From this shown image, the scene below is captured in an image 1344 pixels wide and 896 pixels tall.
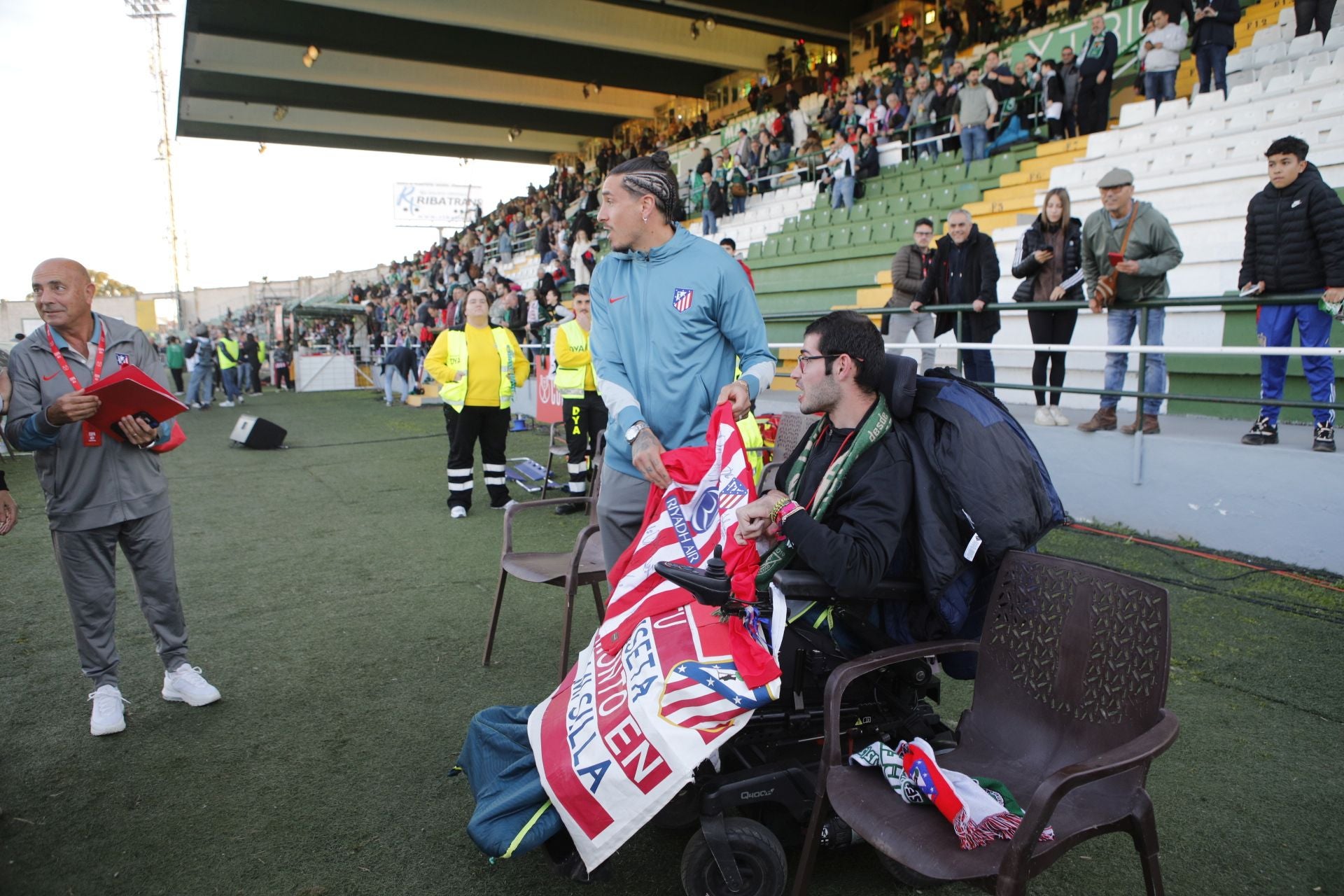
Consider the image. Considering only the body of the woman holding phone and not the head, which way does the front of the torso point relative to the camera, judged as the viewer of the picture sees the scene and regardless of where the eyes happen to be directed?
toward the camera

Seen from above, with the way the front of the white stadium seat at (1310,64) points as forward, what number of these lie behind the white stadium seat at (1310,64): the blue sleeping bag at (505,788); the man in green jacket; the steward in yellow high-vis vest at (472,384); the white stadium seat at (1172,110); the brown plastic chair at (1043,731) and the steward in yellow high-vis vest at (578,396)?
0

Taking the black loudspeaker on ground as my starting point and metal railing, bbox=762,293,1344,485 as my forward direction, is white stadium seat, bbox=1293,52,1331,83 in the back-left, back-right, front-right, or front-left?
front-left

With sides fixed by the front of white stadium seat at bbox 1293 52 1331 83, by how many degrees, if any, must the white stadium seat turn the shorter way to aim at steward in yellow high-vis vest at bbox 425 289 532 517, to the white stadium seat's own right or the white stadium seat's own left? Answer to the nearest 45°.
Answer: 0° — it already faces them

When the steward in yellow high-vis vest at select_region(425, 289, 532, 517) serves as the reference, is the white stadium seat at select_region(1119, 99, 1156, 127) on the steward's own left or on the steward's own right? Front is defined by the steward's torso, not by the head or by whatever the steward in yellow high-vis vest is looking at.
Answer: on the steward's own left

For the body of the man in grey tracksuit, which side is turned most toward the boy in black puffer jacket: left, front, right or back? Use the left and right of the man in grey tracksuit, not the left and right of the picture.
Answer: left

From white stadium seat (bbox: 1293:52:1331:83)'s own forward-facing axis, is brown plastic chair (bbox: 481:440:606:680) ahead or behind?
ahead

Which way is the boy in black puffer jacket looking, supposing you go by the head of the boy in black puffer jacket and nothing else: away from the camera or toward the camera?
toward the camera

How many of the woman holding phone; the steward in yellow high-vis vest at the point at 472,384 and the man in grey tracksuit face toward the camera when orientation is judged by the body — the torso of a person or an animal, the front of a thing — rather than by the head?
3

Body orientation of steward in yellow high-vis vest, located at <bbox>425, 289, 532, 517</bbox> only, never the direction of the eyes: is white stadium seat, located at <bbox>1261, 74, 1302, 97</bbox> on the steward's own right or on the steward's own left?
on the steward's own left

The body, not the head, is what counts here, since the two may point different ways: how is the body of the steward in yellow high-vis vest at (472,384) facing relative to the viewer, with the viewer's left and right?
facing the viewer

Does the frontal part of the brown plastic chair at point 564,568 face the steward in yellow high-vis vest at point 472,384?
no

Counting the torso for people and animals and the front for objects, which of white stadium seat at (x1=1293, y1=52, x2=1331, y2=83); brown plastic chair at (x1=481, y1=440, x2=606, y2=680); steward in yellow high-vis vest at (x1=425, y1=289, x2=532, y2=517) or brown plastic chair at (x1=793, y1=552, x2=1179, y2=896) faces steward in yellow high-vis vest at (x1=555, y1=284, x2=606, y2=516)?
the white stadium seat

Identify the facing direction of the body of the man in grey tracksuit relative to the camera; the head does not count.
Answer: toward the camera

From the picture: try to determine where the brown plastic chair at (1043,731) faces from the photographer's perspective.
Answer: facing the viewer and to the left of the viewer

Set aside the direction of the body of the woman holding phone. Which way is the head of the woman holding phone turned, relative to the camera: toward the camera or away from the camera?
toward the camera
